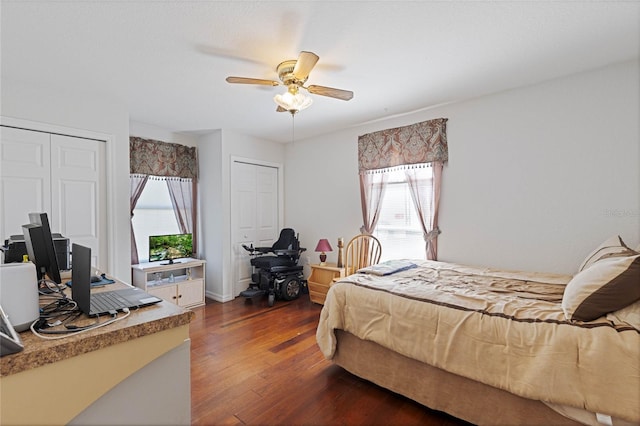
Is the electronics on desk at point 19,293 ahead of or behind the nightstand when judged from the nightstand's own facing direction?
ahead

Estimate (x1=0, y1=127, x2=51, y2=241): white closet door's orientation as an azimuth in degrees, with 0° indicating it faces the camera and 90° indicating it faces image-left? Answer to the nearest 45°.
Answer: approximately 315°

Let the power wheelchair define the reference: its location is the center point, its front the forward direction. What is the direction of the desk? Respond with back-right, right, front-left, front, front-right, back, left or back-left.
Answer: front-left

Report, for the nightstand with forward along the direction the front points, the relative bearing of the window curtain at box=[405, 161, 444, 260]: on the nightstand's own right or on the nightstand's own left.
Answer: on the nightstand's own left

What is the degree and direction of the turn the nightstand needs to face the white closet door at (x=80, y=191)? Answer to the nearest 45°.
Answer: approximately 45° to its right

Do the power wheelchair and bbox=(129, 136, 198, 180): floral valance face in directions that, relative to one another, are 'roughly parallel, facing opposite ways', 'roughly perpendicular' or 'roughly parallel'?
roughly perpendicular

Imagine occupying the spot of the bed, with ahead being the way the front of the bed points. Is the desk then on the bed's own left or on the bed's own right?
on the bed's own left

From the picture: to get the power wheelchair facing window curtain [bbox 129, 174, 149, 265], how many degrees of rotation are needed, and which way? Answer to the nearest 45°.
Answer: approximately 45° to its right

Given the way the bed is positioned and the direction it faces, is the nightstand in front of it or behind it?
in front
